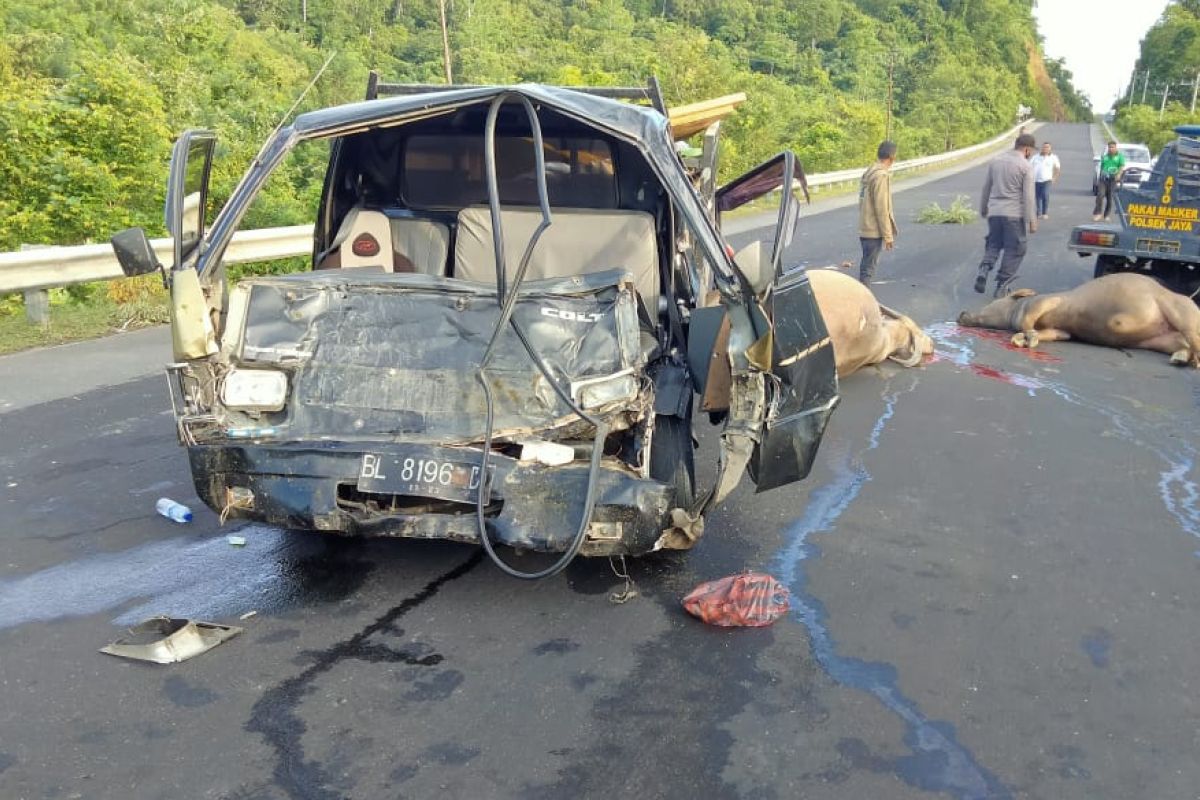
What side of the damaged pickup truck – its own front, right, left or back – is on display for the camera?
front

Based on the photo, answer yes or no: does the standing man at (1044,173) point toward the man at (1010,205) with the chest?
yes

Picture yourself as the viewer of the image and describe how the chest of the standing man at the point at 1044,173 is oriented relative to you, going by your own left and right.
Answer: facing the viewer

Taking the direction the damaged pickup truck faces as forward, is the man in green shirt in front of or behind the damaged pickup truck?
behind

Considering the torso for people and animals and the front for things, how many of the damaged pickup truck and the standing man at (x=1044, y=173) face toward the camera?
2

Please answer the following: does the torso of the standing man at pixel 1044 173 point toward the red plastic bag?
yes

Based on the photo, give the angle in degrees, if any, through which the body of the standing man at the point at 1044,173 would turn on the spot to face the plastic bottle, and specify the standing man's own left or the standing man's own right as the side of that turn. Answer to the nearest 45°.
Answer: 0° — they already face it

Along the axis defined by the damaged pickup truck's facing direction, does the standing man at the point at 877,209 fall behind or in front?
behind

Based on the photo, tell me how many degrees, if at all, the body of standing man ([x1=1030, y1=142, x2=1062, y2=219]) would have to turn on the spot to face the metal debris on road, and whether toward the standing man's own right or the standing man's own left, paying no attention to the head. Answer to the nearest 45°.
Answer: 0° — they already face it

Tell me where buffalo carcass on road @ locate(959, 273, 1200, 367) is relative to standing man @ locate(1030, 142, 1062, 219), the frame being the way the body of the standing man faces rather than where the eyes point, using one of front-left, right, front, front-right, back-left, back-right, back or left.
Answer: front

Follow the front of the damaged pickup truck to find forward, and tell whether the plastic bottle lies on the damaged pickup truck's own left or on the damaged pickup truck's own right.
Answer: on the damaged pickup truck's own right

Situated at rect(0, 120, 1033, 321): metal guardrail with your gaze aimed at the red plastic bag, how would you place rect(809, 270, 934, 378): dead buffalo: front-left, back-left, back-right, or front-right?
front-left

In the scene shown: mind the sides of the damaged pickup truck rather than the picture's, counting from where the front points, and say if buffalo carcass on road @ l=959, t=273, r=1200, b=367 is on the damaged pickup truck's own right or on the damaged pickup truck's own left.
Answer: on the damaged pickup truck's own left

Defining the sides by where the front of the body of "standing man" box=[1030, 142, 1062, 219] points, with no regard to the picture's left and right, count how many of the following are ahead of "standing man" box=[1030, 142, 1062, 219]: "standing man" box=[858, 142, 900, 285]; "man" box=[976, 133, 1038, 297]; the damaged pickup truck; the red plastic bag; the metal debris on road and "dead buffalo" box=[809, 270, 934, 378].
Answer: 6

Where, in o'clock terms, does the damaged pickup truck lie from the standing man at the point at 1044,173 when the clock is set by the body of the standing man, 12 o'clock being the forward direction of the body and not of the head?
The damaged pickup truck is roughly at 12 o'clock from the standing man.
